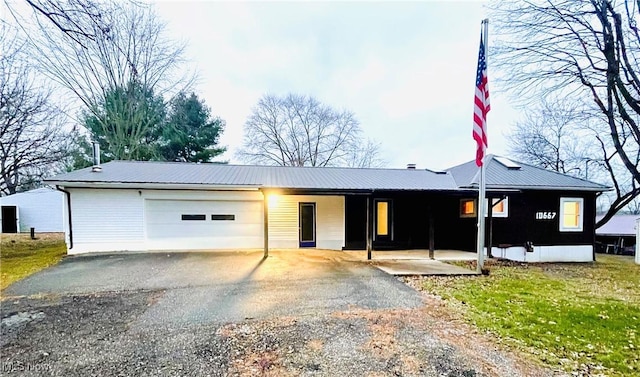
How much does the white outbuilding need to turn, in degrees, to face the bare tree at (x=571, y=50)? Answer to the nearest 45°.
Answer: approximately 45° to its left

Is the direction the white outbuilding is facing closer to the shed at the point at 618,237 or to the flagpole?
the flagpole

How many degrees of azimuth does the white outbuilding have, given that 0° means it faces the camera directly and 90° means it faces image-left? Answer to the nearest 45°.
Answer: approximately 0°

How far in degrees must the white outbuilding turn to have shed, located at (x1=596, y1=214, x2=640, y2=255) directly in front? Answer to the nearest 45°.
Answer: approximately 45° to its left

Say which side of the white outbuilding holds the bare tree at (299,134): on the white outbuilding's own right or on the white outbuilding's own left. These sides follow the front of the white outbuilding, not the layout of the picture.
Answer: on the white outbuilding's own left
